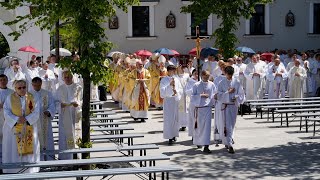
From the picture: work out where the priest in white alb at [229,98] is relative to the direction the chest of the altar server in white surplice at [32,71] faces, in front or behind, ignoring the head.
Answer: in front

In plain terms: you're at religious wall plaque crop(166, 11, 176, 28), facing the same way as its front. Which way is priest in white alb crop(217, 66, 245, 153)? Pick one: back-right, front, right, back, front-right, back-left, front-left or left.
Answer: front

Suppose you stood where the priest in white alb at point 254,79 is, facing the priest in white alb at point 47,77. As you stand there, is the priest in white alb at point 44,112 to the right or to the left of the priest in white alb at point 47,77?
left

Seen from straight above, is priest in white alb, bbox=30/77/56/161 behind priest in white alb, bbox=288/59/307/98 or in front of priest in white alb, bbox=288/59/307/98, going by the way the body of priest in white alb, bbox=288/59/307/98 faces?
in front

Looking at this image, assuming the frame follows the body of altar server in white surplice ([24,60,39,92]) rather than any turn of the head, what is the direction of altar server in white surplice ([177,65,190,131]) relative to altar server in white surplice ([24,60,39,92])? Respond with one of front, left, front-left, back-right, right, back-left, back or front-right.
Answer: front

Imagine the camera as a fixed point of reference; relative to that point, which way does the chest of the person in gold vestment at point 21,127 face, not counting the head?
toward the camera

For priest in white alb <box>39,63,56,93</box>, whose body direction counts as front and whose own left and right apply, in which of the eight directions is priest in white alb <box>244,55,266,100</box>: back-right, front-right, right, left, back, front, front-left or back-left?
front-left

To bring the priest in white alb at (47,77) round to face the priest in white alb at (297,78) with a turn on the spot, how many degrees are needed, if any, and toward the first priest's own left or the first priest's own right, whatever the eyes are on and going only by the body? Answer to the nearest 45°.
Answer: approximately 45° to the first priest's own left

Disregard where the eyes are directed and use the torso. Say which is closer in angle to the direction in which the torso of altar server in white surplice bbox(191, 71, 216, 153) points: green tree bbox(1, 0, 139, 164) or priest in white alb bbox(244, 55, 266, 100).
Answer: the green tree

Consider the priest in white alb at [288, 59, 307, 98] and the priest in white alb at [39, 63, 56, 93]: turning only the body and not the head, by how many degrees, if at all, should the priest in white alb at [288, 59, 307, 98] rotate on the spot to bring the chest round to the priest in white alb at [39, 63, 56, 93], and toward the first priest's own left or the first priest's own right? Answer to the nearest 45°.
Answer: approximately 90° to the first priest's own right

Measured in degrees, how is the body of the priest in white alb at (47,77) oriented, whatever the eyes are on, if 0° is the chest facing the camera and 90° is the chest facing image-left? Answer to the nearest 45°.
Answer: approximately 315°

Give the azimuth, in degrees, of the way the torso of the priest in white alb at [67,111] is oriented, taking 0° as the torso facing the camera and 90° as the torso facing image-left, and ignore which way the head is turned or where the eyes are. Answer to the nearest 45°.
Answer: approximately 315°

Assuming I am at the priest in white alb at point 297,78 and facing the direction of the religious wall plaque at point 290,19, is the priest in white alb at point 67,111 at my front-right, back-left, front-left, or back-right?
back-left

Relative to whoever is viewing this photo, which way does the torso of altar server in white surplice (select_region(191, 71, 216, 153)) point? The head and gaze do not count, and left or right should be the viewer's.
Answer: facing the viewer

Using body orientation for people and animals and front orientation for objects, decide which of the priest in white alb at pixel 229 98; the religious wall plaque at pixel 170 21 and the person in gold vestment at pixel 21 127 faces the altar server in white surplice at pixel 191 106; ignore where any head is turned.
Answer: the religious wall plaque
